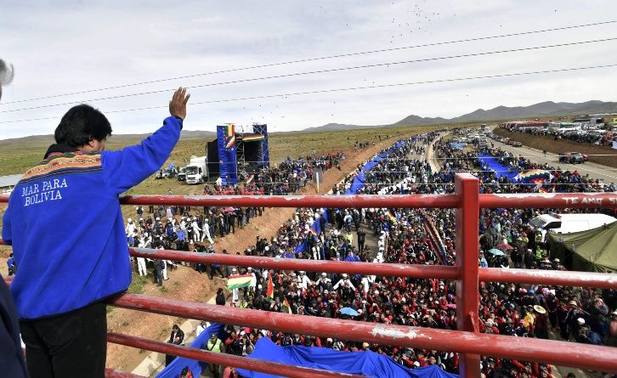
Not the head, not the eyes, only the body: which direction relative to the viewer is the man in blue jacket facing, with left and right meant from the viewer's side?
facing away from the viewer and to the right of the viewer

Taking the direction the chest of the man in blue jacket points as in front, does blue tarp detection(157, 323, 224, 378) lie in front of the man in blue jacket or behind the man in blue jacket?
in front

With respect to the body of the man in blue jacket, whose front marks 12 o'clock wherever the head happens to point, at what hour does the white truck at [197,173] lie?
The white truck is roughly at 11 o'clock from the man in blue jacket.

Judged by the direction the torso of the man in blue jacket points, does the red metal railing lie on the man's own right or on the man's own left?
on the man's own right

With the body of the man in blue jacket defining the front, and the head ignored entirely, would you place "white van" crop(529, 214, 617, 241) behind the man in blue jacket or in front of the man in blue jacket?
in front

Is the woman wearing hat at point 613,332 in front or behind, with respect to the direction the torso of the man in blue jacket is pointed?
in front
